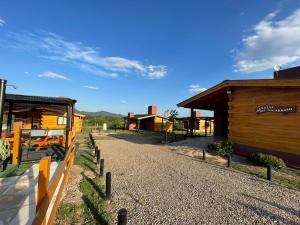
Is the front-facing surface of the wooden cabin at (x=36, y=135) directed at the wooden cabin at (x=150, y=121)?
no

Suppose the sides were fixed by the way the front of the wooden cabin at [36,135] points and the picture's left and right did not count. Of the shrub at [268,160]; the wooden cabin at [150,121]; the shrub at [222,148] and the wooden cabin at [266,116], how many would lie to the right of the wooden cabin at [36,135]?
0

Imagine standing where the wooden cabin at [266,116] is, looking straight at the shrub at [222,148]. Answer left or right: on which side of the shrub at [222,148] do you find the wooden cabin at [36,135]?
left

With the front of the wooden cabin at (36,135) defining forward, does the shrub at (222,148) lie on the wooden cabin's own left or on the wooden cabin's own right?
on the wooden cabin's own left

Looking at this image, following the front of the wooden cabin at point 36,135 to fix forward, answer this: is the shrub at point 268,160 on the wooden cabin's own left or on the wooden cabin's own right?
on the wooden cabin's own left

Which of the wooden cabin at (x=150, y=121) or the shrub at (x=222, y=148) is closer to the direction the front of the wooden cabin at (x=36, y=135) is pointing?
the shrub

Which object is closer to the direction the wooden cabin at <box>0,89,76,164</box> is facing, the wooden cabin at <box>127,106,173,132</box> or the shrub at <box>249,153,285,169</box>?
the shrub
